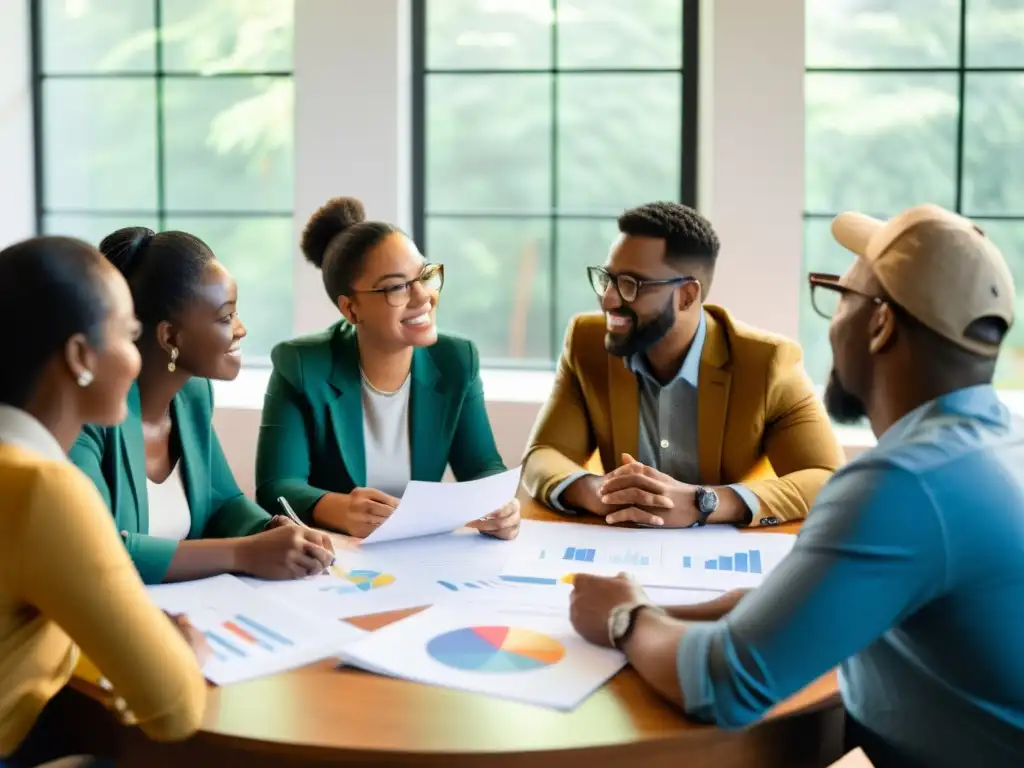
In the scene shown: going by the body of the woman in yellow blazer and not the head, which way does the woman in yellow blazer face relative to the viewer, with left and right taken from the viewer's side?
facing away from the viewer and to the right of the viewer

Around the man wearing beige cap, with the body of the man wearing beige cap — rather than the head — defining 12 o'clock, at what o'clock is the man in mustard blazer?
The man in mustard blazer is roughly at 1 o'clock from the man wearing beige cap.

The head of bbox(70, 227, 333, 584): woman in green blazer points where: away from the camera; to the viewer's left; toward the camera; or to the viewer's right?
to the viewer's right

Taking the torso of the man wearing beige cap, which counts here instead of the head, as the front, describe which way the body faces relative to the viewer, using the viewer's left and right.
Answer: facing away from the viewer and to the left of the viewer

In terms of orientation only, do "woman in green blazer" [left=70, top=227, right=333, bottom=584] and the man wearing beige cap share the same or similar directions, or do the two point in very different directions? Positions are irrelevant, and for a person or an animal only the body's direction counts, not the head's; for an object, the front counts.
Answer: very different directions

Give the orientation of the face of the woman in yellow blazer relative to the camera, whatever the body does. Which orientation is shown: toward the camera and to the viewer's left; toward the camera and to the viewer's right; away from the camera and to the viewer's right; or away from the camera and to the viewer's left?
away from the camera and to the viewer's right
